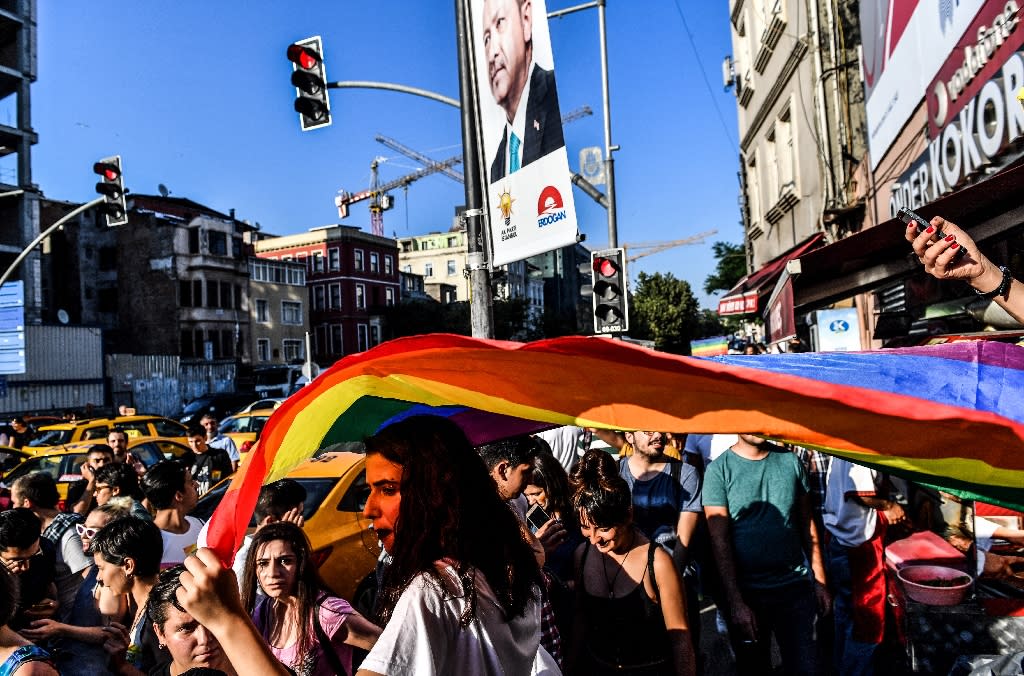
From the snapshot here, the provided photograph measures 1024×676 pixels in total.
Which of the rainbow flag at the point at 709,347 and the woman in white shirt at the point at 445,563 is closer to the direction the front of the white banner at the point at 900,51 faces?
the woman in white shirt

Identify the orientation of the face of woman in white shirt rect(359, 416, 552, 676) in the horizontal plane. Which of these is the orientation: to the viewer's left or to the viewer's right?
to the viewer's left

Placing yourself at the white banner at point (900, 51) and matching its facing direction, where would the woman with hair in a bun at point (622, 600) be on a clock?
The woman with hair in a bun is roughly at 11 o'clock from the white banner.

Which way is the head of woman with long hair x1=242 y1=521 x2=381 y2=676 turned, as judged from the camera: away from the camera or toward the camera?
toward the camera

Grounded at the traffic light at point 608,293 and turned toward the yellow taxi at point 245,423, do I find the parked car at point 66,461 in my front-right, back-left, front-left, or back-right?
front-left

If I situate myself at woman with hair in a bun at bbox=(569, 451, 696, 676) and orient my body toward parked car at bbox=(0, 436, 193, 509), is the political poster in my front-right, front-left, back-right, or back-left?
front-right

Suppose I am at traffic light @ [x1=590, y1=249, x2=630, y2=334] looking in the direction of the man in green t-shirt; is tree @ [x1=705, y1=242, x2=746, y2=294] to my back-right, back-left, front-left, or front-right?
back-left

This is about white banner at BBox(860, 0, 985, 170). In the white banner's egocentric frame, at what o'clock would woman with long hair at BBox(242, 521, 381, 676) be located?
The woman with long hair is roughly at 11 o'clock from the white banner.

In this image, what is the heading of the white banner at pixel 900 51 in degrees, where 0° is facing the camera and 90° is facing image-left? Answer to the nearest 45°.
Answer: approximately 45°

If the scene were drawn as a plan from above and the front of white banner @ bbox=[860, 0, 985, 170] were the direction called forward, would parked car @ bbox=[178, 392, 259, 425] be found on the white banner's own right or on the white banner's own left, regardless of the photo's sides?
on the white banner's own right
